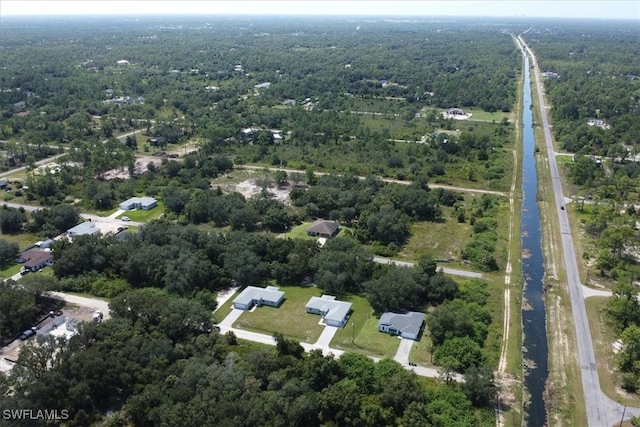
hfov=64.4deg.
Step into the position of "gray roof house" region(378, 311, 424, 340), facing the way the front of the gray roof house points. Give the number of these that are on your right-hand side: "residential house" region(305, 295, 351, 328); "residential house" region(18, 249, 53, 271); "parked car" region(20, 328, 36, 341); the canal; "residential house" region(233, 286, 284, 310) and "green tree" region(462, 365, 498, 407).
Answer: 4

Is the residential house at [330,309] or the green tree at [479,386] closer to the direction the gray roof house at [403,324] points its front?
the green tree

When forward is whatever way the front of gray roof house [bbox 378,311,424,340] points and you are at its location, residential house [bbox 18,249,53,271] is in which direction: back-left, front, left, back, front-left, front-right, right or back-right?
right

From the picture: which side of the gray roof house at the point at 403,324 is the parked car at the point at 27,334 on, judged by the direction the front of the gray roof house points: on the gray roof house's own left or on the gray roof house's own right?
on the gray roof house's own right

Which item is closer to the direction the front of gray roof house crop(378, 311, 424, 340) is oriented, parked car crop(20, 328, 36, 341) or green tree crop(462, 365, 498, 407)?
the green tree

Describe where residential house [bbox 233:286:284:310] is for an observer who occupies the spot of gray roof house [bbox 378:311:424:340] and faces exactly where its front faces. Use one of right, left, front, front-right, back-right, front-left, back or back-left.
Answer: right

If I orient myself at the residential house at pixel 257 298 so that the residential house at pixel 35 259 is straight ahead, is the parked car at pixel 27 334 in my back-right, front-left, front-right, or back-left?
front-left

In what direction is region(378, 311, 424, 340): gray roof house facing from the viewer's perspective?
toward the camera

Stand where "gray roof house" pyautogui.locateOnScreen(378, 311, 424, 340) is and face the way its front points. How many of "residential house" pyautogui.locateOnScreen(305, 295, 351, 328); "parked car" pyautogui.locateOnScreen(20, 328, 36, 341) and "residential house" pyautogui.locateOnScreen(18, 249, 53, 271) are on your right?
3

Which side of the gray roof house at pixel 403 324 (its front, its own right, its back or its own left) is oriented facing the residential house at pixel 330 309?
right

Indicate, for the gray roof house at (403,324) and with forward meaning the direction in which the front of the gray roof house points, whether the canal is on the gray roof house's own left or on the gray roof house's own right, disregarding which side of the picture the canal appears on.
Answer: on the gray roof house's own left

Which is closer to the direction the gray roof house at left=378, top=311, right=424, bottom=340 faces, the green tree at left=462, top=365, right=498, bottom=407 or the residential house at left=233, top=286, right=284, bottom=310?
the green tree
